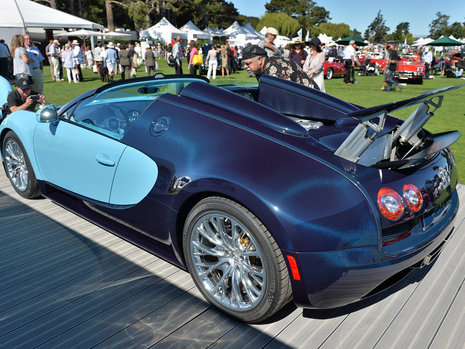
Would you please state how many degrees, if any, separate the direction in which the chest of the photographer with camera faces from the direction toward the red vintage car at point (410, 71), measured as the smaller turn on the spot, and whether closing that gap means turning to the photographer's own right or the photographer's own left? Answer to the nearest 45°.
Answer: approximately 90° to the photographer's own left

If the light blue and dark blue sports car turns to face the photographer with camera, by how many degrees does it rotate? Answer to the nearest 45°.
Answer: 0° — it already faces them

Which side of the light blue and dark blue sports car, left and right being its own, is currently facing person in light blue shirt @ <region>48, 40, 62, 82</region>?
front

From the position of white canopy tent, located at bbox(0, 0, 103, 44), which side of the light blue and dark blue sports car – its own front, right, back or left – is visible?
front

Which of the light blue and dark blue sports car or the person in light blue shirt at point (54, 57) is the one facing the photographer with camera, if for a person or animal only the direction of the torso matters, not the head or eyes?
the light blue and dark blue sports car

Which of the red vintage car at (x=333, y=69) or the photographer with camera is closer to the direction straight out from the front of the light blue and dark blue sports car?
the photographer with camera

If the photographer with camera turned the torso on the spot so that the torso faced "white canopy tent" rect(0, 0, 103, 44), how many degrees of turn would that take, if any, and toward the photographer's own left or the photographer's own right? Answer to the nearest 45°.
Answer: approximately 135° to the photographer's own left

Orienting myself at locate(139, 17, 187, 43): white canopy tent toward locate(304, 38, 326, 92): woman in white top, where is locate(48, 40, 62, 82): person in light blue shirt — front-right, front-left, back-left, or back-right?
front-right

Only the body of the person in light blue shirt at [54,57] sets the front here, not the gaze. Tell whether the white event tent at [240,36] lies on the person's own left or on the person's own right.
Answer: on the person's own left

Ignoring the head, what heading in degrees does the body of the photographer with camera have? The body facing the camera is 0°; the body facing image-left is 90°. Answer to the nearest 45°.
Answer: approximately 315°

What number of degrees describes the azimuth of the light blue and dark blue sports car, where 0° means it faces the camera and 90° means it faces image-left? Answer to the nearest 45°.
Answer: approximately 135°
